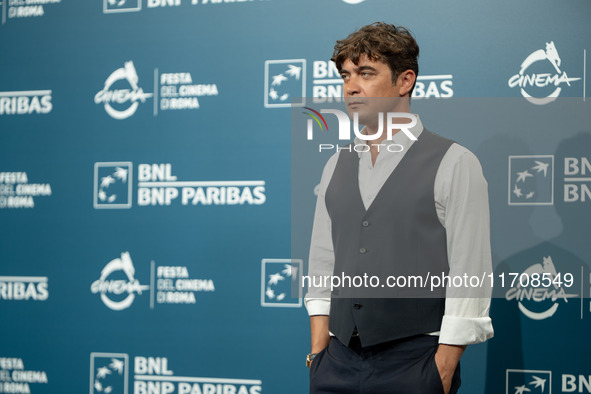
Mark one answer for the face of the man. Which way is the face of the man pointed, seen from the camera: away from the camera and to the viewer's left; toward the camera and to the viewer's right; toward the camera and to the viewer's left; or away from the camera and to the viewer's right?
toward the camera and to the viewer's left

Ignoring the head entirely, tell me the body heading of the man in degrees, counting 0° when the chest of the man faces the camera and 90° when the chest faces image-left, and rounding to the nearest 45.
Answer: approximately 45°
